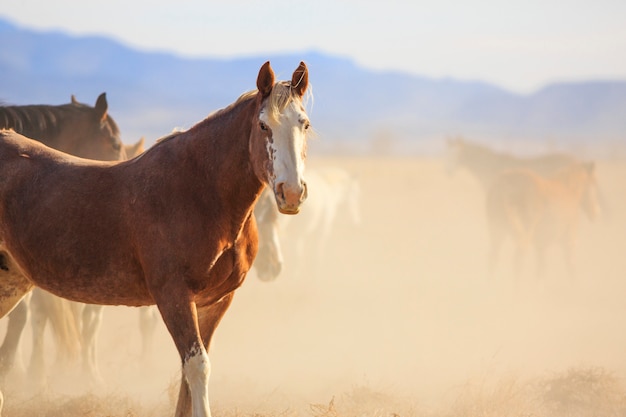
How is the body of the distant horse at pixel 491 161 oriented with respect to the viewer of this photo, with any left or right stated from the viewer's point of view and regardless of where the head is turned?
facing to the left of the viewer

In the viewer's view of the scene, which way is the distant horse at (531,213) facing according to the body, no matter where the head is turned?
to the viewer's right

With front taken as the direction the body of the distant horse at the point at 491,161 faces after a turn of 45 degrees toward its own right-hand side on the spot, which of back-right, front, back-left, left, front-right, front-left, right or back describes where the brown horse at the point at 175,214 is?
back-left

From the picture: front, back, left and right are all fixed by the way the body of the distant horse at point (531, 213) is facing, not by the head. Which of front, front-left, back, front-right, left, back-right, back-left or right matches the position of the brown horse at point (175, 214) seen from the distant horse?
right

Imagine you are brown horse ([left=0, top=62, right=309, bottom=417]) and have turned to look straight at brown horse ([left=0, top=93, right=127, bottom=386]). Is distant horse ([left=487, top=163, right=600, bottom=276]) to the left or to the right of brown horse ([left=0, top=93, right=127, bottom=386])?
right

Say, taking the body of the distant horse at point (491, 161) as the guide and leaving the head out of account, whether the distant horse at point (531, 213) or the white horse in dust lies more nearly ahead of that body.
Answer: the white horse in dust

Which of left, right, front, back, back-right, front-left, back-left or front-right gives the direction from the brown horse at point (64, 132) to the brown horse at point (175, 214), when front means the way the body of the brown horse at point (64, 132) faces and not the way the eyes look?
right

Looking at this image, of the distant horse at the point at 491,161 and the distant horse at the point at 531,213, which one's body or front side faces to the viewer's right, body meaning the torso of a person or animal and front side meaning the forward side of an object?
the distant horse at the point at 531,213

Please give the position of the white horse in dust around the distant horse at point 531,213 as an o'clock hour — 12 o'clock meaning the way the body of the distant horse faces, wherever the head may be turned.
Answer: The white horse in dust is roughly at 6 o'clock from the distant horse.

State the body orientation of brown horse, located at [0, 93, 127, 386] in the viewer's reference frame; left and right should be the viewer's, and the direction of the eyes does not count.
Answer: facing to the right of the viewer

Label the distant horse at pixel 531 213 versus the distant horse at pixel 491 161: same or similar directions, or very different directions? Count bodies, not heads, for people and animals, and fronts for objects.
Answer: very different directions

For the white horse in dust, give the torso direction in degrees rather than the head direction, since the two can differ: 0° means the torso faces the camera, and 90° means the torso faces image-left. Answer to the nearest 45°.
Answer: approximately 270°
